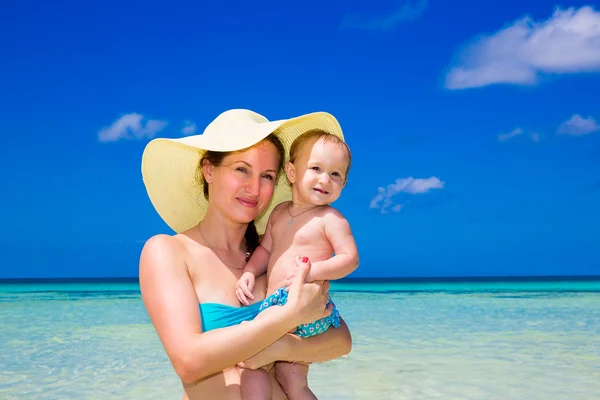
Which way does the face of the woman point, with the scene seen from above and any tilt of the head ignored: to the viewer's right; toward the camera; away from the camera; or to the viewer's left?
toward the camera

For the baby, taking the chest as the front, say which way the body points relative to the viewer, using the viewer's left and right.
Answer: facing the viewer and to the left of the viewer

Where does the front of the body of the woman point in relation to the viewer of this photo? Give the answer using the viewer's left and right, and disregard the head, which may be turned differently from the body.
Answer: facing the viewer and to the right of the viewer
